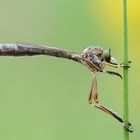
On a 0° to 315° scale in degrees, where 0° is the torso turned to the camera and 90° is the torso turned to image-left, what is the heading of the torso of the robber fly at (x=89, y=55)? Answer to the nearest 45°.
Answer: approximately 270°
